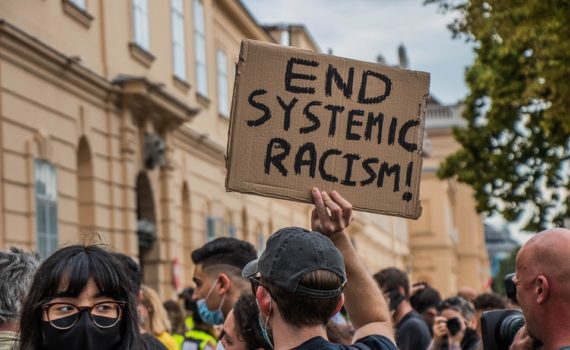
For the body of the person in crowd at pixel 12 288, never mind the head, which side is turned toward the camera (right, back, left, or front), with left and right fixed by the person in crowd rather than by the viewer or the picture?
back

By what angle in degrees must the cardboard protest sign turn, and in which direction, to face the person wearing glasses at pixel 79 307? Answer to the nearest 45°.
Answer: approximately 45° to its right

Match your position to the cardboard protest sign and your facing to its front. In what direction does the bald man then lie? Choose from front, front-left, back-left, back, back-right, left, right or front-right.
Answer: front-left

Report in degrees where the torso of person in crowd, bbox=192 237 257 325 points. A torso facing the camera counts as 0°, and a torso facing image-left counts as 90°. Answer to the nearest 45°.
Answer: approximately 90°

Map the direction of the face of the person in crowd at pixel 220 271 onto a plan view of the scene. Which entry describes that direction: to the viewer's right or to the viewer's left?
to the viewer's left
